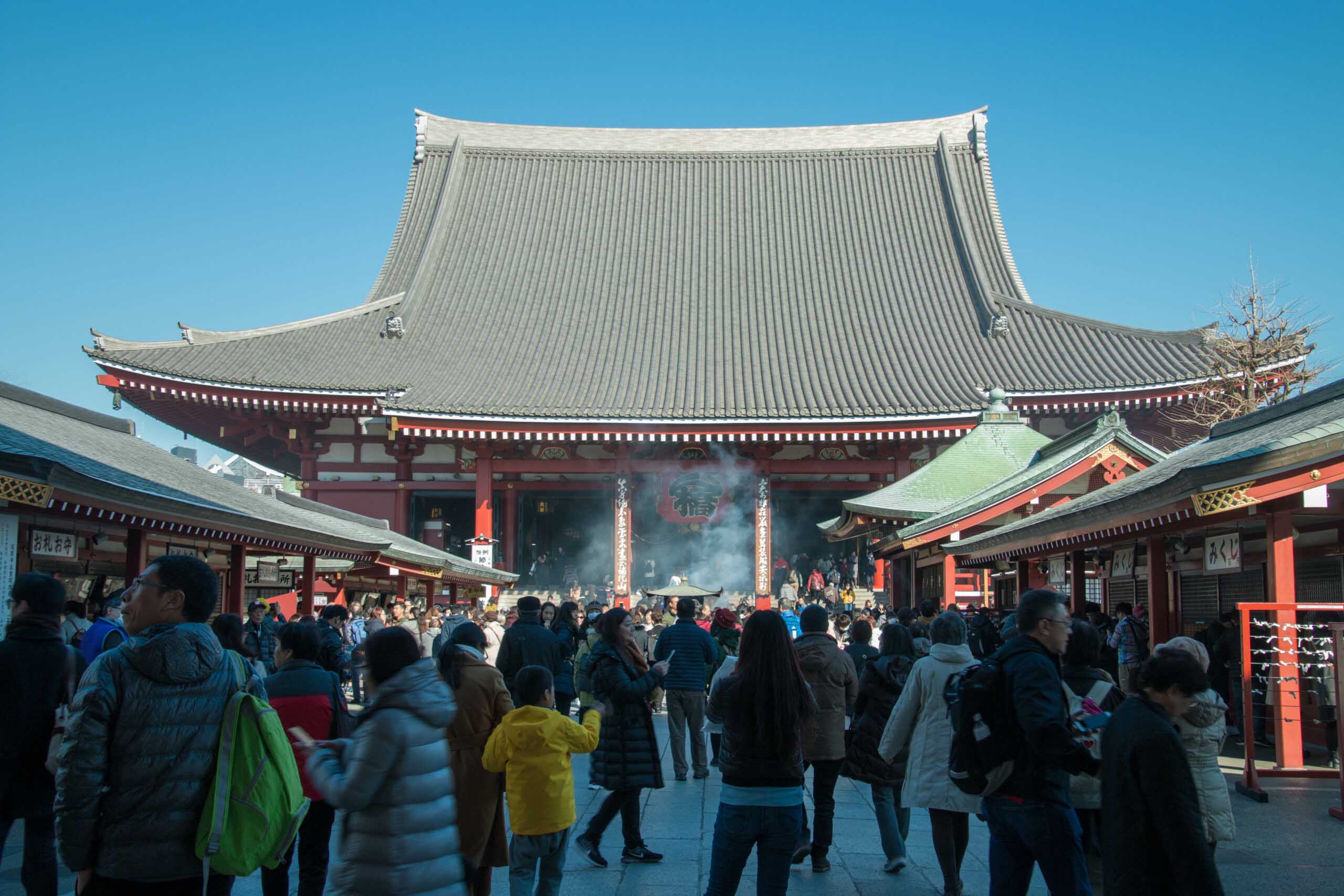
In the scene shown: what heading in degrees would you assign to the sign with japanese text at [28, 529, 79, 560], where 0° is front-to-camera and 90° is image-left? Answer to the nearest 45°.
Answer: approximately 315°

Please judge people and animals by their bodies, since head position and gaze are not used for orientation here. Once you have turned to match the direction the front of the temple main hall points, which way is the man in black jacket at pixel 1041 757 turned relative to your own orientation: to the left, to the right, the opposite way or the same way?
to the left

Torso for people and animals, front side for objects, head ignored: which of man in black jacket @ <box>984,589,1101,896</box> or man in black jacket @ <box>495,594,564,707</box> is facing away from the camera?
man in black jacket @ <box>495,594,564,707</box>

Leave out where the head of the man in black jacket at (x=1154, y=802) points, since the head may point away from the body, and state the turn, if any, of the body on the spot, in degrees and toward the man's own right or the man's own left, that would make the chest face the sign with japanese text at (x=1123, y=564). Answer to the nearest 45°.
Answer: approximately 45° to the man's own left

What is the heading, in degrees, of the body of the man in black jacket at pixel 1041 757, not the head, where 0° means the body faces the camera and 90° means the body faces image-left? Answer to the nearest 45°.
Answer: approximately 270°

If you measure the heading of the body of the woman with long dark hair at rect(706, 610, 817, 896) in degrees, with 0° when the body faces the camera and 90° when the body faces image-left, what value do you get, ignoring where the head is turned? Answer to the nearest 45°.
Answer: approximately 180°

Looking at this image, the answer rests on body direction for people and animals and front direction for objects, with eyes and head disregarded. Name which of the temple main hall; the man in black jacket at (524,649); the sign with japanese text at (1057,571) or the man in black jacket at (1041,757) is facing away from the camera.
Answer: the man in black jacket at (524,649)

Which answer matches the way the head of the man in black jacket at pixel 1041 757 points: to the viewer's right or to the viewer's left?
to the viewer's right

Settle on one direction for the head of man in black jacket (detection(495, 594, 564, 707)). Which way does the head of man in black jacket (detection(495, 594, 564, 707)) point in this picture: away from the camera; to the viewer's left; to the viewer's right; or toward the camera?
away from the camera

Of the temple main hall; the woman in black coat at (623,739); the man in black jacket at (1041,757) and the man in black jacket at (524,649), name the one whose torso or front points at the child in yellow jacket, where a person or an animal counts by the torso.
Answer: the temple main hall

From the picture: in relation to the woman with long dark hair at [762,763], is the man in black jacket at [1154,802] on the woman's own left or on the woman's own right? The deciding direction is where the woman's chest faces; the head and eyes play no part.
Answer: on the woman's own right

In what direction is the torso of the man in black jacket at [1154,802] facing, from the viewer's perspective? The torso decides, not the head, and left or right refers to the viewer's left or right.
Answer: facing away from the viewer and to the right of the viewer
